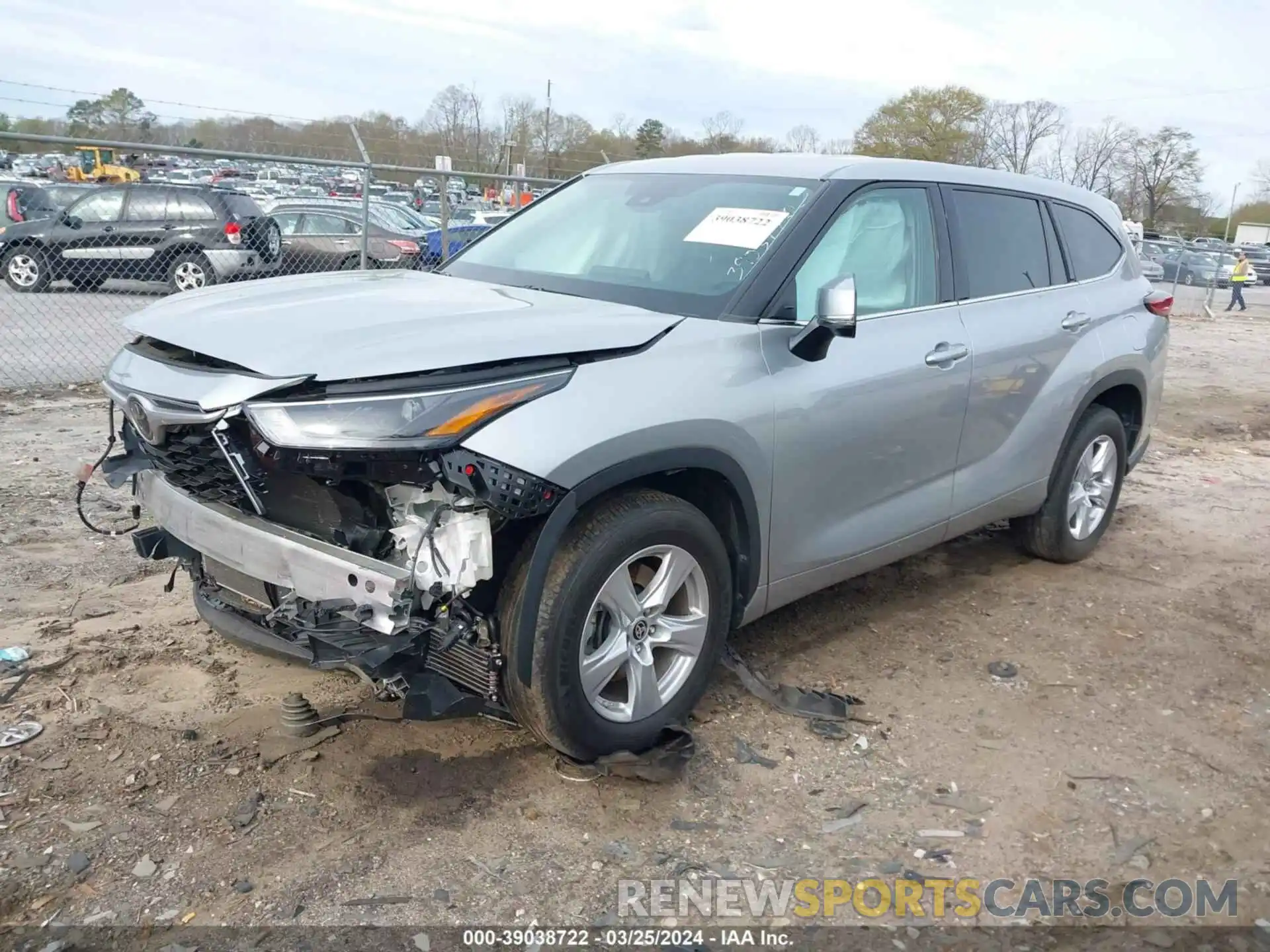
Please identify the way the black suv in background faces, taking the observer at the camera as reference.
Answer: facing away from the viewer and to the left of the viewer

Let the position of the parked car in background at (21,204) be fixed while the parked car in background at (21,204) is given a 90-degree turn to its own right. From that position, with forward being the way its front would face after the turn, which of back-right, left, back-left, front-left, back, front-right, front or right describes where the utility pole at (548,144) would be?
front

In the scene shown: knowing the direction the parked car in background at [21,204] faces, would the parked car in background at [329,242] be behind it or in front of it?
behind

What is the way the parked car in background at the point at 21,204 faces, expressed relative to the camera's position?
facing away from the viewer and to the left of the viewer

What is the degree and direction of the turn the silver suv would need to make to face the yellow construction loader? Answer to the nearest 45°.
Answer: approximately 90° to its right

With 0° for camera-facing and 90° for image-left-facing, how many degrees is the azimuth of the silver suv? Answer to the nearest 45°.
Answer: approximately 45°

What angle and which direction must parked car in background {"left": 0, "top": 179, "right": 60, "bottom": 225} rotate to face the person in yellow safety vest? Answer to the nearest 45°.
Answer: approximately 135° to its right

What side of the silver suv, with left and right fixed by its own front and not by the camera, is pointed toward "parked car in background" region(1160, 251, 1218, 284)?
back
